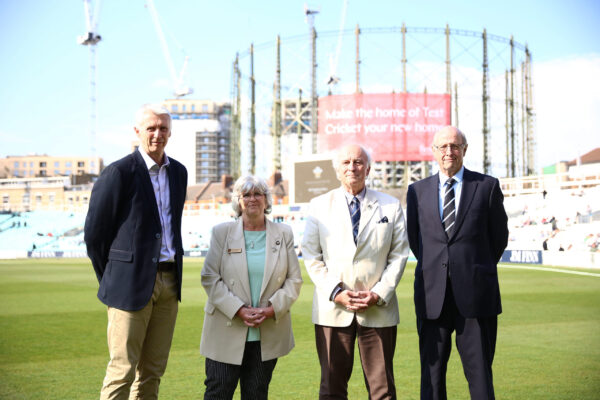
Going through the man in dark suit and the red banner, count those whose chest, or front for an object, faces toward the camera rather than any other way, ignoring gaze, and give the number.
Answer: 2

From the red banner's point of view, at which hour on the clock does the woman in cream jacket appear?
The woman in cream jacket is roughly at 12 o'clock from the red banner.

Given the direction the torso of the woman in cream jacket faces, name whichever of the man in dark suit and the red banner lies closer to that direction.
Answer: the man in dark suit

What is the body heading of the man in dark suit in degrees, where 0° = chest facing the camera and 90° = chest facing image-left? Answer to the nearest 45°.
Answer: approximately 0°

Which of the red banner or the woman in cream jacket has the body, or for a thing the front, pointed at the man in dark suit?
the red banner

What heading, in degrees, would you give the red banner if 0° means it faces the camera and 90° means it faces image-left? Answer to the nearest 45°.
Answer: approximately 0°

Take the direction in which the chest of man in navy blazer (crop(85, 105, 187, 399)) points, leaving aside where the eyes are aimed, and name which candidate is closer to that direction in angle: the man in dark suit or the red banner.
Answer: the man in dark suit

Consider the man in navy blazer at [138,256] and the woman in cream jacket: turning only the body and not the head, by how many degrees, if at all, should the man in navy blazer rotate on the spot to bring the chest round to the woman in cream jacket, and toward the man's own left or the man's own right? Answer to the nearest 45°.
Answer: approximately 45° to the man's own left

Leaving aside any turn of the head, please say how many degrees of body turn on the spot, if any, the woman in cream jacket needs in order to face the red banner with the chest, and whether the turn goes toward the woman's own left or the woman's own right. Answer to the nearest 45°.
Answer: approximately 180°
